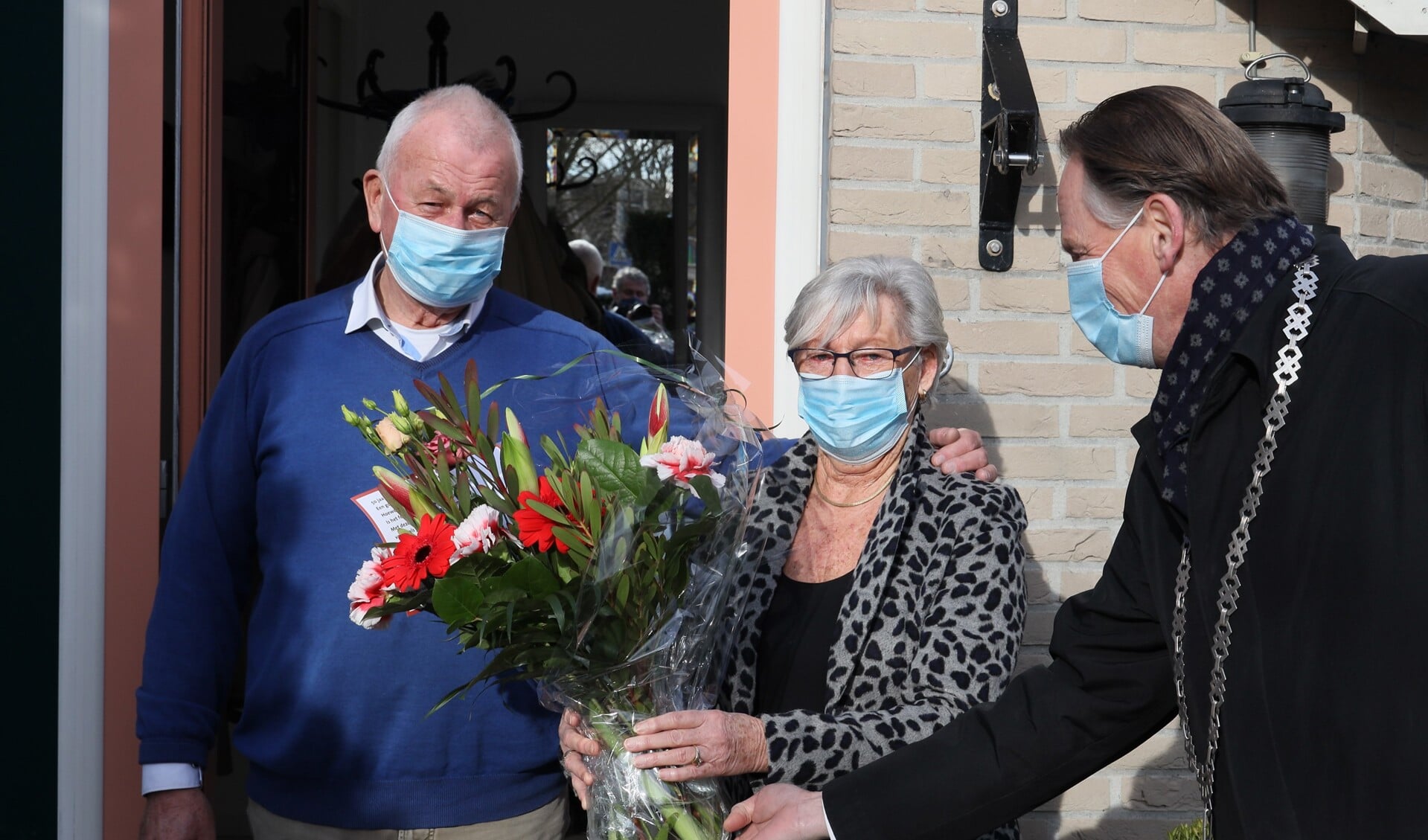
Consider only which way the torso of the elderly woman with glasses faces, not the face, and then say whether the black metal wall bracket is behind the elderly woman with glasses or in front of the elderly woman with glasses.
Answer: behind

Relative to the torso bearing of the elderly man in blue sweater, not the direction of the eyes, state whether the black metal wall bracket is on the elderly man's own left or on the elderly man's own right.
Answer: on the elderly man's own left

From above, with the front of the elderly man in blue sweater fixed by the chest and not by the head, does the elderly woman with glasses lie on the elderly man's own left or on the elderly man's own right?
on the elderly man's own left

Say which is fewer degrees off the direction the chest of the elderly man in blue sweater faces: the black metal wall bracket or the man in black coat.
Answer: the man in black coat

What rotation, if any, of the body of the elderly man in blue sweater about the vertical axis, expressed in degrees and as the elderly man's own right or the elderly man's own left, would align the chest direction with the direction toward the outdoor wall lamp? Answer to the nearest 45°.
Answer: approximately 90° to the elderly man's own left

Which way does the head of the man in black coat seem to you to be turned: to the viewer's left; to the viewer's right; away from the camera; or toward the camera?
to the viewer's left

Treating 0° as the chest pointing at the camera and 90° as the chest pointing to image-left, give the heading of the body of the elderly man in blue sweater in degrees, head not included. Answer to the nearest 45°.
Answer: approximately 0°
